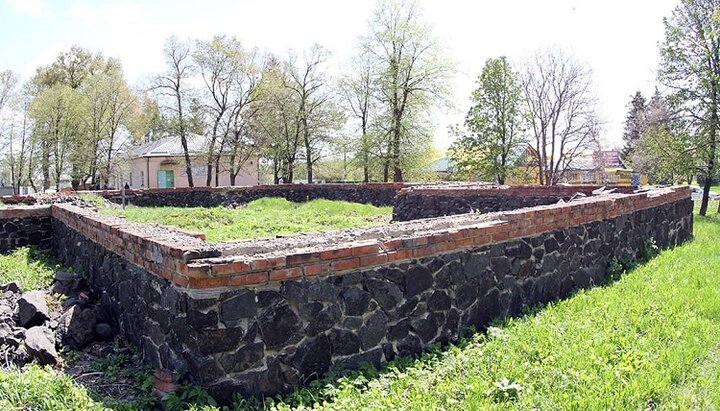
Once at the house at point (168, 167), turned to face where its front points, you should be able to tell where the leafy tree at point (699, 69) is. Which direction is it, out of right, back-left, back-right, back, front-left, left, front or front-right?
front-left

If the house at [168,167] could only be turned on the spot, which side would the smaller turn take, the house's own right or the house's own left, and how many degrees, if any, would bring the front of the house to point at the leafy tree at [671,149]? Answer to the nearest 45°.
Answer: approximately 45° to the house's own left

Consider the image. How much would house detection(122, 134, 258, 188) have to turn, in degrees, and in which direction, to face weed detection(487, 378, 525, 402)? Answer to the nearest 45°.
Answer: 0° — it already faces it

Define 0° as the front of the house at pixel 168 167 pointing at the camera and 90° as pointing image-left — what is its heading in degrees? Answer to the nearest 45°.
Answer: approximately 0°

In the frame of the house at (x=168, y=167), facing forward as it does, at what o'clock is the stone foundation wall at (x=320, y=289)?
The stone foundation wall is roughly at 12 o'clock from the house.

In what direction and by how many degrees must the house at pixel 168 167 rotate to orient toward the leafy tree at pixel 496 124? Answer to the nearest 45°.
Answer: approximately 45° to its left

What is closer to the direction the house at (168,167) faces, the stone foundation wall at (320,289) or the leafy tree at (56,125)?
the stone foundation wall

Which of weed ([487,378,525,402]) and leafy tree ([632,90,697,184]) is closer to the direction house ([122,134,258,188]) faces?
the weed

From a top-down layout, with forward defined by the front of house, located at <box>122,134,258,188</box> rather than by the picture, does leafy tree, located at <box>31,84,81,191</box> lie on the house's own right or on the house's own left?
on the house's own right
